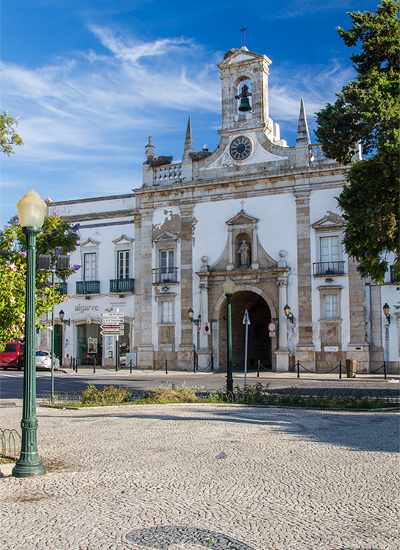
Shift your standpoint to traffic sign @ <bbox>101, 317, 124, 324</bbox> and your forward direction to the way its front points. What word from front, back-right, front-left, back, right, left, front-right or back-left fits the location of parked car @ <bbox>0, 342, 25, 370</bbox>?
back-right

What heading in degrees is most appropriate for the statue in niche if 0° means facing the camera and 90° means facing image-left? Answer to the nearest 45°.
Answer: approximately 0°

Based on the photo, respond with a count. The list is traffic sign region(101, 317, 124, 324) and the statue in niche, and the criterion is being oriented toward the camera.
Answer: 2

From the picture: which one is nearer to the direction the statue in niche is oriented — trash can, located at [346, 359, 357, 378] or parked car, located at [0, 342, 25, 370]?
the trash can

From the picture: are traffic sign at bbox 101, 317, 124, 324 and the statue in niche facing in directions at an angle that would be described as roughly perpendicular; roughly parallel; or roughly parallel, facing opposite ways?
roughly parallel

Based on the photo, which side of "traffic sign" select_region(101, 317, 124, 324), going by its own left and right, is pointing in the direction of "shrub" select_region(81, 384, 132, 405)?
front

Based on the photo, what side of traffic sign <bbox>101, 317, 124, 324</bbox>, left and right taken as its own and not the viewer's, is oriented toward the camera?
front

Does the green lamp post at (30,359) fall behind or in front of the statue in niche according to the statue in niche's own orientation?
in front

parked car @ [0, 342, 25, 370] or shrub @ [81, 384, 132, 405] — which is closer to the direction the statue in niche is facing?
the shrub

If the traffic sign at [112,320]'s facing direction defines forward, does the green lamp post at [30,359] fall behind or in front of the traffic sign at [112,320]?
in front

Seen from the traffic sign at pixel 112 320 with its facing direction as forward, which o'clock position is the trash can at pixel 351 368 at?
The trash can is roughly at 10 o'clock from the traffic sign.

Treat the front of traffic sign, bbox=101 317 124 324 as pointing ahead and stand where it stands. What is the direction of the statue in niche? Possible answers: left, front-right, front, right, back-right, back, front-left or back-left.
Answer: left
